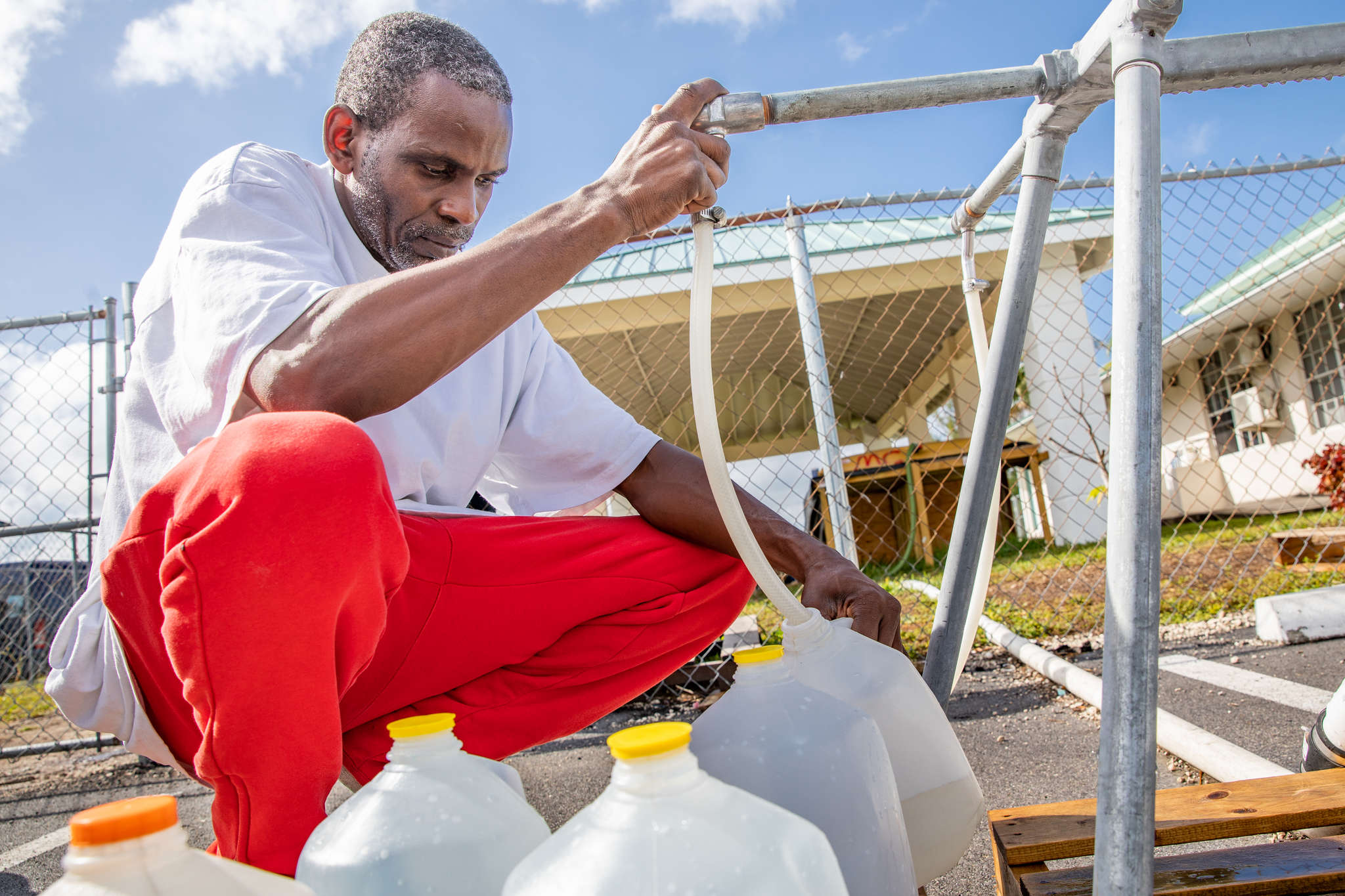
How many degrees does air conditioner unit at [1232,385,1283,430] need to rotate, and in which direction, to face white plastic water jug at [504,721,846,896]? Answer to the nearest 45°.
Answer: approximately 45° to its left

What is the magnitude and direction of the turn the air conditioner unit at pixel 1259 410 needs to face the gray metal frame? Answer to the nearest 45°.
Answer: approximately 45° to its left

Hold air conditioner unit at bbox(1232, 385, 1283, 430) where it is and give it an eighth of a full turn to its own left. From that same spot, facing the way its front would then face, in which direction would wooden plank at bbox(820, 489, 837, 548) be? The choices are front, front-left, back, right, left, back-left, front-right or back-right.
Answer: front

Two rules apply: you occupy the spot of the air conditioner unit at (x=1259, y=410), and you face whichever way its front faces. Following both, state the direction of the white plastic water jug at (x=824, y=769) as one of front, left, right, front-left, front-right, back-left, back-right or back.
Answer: front-left

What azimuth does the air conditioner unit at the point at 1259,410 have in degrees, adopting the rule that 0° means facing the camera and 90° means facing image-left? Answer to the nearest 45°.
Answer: approximately 45°

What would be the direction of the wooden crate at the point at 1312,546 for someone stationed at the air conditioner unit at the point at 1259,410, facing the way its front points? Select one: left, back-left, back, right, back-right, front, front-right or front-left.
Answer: front-left

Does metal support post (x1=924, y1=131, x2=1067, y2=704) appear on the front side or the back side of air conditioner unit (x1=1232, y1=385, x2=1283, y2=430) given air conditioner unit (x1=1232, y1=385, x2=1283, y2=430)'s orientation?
on the front side

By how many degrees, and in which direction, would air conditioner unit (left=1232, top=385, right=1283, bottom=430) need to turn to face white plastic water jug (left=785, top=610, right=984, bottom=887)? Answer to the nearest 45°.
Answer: approximately 45° to its left

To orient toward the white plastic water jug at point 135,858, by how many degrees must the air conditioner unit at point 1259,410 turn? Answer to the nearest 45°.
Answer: approximately 45° to its left
